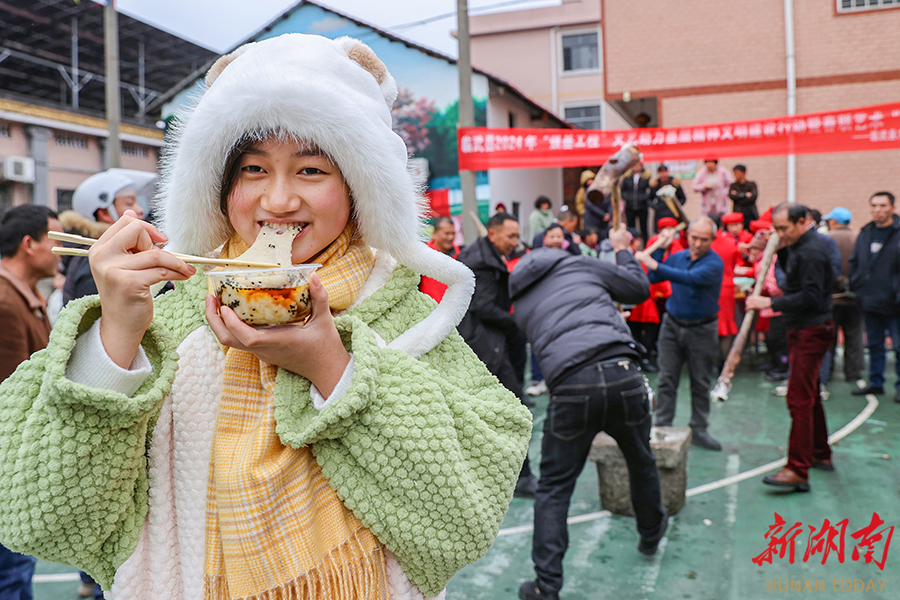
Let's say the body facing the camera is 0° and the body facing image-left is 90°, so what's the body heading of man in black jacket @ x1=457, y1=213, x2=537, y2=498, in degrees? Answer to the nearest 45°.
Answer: approximately 270°

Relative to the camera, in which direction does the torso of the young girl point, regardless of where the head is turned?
toward the camera

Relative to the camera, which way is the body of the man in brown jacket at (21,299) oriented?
to the viewer's right

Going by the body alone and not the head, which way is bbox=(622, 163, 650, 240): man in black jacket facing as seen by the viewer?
toward the camera

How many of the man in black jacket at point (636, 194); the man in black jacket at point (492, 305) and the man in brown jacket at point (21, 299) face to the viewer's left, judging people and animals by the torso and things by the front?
0

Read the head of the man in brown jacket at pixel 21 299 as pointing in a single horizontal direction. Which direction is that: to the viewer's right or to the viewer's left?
to the viewer's right

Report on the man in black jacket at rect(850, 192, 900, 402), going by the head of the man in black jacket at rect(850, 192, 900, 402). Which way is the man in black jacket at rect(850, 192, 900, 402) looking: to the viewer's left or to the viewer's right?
to the viewer's left

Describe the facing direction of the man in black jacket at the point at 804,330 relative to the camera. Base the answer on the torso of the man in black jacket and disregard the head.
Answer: to the viewer's left

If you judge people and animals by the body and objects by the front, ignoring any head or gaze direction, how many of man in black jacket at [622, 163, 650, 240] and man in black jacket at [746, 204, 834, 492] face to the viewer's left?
1

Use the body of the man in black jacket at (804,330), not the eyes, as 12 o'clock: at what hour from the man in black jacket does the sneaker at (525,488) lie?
The sneaker is roughly at 11 o'clock from the man in black jacket.

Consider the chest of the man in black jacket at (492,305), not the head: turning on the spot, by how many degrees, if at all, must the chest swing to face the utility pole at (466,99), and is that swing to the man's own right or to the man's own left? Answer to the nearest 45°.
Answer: approximately 90° to the man's own left

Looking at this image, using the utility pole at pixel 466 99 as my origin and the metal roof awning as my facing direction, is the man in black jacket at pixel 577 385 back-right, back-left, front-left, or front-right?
back-left

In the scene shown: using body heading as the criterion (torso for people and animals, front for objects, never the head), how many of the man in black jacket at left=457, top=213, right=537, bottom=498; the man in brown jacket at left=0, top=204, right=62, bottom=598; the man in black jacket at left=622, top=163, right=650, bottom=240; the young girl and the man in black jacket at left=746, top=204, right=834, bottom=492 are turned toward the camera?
2
